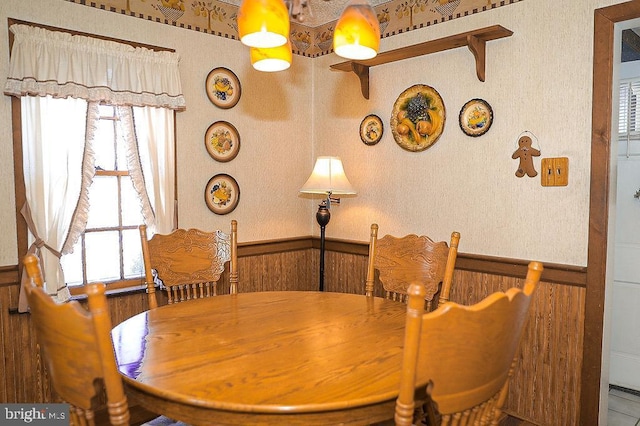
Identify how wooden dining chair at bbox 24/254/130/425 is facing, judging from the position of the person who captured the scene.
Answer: facing away from the viewer and to the right of the viewer

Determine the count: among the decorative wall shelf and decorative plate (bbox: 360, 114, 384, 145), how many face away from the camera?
0

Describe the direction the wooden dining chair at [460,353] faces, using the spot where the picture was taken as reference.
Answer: facing away from the viewer and to the left of the viewer

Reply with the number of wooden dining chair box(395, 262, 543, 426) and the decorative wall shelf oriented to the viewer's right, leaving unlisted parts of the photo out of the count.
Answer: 0

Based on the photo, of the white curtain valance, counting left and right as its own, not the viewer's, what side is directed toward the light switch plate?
front

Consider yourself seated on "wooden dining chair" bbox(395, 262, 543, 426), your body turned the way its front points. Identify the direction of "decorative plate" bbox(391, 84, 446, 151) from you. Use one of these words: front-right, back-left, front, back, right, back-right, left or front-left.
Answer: front-right

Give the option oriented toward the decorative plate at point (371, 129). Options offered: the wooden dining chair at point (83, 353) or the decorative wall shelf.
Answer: the wooden dining chair

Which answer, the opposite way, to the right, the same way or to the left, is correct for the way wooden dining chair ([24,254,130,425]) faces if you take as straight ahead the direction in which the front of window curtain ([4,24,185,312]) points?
to the left

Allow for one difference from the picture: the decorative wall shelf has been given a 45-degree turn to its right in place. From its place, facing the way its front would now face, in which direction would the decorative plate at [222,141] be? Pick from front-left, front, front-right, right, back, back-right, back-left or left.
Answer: front

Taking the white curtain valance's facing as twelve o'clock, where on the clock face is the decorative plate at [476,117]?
The decorative plate is roughly at 11 o'clock from the white curtain valance.

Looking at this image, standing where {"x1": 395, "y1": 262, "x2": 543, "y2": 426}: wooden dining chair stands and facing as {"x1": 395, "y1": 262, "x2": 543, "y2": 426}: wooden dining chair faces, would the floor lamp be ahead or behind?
ahead

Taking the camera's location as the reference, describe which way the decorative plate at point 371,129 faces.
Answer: facing the viewer and to the left of the viewer

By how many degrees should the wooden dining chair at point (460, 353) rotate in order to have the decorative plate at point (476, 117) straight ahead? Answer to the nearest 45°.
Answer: approximately 45° to its right

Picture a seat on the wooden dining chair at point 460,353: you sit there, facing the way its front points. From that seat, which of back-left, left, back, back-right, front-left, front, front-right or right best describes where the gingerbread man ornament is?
front-right

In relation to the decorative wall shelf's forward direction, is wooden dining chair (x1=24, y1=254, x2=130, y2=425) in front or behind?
in front

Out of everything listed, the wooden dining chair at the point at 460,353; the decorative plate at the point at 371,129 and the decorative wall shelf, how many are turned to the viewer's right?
0

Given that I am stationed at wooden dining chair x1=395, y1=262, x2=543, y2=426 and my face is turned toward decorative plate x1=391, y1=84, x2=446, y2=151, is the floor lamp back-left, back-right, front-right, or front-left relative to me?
front-left

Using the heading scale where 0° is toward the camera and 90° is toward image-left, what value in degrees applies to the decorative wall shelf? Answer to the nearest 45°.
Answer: approximately 45°
